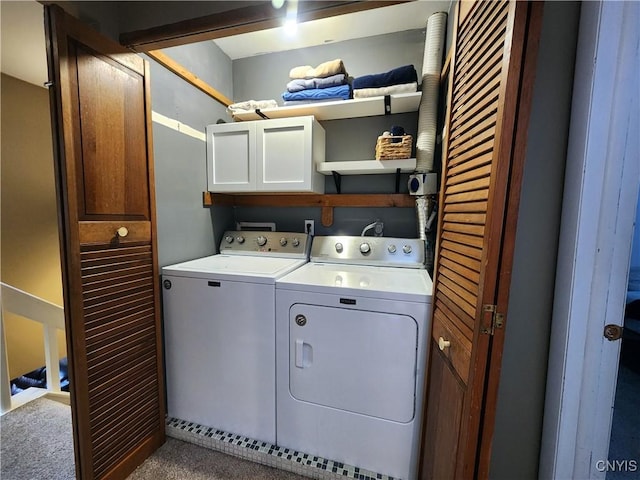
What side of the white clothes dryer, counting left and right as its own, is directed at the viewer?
front

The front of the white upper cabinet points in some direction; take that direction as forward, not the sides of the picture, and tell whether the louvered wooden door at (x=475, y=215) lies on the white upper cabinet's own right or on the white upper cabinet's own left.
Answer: on the white upper cabinet's own left

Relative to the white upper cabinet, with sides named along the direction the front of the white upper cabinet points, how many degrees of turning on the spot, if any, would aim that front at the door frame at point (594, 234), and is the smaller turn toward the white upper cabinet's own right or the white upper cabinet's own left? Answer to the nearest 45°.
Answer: approximately 90° to the white upper cabinet's own left

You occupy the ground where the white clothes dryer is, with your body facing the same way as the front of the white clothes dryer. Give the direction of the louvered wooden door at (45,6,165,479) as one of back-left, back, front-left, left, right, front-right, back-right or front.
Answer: right

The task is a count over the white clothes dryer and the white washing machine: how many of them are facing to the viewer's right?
0

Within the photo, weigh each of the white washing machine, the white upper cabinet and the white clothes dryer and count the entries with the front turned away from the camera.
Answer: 0

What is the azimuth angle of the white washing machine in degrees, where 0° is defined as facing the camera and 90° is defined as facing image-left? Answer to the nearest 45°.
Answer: approximately 45°

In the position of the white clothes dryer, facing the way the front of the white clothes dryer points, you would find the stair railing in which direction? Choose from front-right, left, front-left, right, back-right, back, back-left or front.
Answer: right

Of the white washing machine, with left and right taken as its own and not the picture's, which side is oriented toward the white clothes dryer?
left

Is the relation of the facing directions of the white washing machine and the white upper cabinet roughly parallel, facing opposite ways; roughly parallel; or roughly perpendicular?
roughly parallel

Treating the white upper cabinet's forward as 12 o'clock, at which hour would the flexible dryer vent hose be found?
The flexible dryer vent hose is roughly at 8 o'clock from the white upper cabinet.

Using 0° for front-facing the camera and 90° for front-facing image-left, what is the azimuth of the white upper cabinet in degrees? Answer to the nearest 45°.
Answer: approximately 45°

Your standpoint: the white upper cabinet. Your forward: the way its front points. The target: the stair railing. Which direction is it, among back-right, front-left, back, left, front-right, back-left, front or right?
front-right
